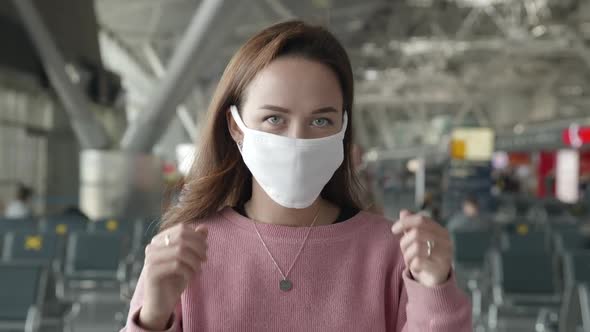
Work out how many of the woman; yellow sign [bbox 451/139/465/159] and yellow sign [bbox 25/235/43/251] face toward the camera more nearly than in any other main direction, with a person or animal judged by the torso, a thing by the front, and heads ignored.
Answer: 3

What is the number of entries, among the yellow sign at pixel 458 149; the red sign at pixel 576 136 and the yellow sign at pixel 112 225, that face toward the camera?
3

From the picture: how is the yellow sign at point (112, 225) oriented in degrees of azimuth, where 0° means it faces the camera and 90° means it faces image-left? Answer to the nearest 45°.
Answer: approximately 0°

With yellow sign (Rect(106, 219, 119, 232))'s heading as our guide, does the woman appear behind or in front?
in front

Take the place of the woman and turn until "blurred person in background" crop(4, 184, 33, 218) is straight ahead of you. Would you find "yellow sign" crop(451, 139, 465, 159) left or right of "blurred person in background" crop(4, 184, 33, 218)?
right

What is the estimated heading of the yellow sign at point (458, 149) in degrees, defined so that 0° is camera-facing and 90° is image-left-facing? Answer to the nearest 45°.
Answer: approximately 0°
